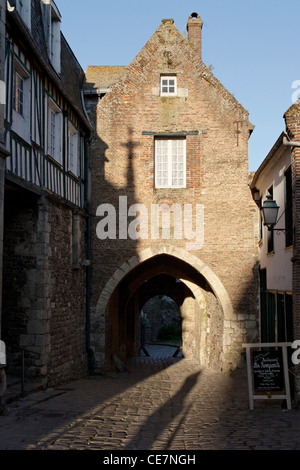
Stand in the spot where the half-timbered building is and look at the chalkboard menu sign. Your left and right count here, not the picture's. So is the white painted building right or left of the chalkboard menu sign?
left

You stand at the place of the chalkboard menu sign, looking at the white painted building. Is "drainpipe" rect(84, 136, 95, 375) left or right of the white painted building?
left

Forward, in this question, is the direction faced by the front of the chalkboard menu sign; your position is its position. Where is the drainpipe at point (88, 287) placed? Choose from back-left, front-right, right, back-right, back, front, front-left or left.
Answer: back-right

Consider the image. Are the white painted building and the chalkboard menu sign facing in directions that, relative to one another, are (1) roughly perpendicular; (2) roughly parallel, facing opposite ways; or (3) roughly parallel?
roughly perpendicular

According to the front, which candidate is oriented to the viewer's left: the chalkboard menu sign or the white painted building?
the white painted building

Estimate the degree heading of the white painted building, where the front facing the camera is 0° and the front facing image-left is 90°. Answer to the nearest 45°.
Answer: approximately 90°

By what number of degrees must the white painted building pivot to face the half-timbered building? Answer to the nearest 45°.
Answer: approximately 45° to its left

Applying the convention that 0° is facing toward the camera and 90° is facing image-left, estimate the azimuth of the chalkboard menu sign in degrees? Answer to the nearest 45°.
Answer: approximately 0°

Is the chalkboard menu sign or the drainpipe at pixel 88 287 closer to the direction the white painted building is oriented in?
the drainpipe

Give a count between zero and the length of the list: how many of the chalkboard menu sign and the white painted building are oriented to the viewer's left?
1

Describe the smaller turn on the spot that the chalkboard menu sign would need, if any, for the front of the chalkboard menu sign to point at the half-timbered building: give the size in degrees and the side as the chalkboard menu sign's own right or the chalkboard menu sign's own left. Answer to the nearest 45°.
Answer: approximately 90° to the chalkboard menu sign's own right
